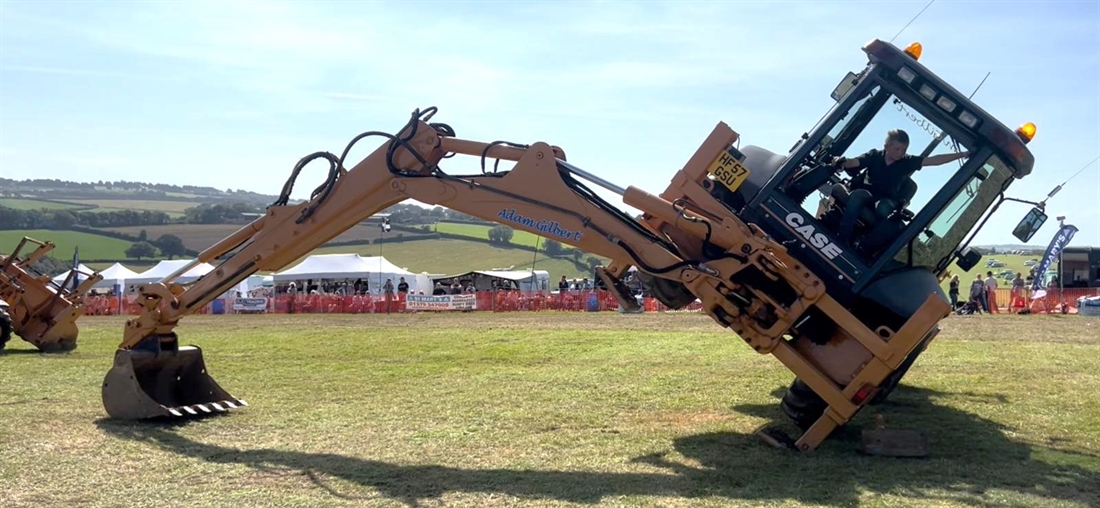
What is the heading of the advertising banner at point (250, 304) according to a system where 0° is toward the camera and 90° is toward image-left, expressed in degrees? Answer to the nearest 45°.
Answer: approximately 0°

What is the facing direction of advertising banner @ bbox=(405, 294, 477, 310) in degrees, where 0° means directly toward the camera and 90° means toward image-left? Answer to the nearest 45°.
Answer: approximately 0°

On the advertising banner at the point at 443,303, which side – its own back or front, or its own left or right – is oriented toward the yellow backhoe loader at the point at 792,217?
front

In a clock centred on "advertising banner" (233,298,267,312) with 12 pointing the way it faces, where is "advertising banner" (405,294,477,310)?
"advertising banner" (405,294,477,310) is roughly at 10 o'clock from "advertising banner" (233,298,267,312).

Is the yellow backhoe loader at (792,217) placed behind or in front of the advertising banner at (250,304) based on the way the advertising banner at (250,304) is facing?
in front

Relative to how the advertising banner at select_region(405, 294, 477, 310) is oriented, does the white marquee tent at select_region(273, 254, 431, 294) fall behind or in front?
behind

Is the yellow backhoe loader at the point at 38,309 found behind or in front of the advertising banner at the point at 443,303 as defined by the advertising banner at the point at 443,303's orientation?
in front

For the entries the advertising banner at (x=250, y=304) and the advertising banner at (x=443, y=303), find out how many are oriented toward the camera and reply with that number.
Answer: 2

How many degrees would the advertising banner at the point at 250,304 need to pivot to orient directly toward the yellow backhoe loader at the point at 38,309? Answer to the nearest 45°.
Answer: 0° — it already faces it

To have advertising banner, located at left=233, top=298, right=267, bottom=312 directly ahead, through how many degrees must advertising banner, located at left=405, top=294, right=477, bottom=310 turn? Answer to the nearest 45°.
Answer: approximately 90° to its right

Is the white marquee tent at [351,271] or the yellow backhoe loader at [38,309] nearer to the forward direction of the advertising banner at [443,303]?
the yellow backhoe loader

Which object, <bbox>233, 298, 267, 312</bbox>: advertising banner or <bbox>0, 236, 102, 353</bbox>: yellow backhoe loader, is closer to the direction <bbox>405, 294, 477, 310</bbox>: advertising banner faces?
the yellow backhoe loader
